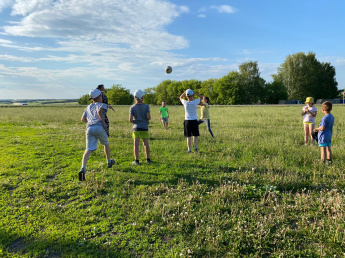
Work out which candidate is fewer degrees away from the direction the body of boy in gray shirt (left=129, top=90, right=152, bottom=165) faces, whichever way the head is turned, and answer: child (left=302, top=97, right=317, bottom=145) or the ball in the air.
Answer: the ball in the air

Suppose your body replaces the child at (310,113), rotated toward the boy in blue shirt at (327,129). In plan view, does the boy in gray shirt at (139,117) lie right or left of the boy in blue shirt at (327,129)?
right

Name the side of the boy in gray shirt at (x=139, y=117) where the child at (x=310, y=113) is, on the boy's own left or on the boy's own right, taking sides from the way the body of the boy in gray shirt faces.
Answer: on the boy's own right

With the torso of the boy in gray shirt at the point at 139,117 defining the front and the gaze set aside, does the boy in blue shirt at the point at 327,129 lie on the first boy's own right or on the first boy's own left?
on the first boy's own right

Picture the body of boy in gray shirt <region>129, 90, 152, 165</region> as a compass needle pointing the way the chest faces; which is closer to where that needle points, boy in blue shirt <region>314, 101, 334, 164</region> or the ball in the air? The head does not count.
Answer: the ball in the air

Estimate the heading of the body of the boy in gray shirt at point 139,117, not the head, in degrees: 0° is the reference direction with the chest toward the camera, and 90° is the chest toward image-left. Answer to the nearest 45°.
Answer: approximately 180°

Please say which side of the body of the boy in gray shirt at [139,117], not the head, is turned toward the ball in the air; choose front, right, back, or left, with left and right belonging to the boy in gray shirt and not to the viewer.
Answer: front
